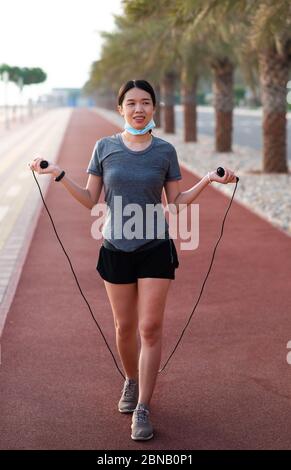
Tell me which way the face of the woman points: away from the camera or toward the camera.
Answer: toward the camera

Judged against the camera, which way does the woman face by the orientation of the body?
toward the camera

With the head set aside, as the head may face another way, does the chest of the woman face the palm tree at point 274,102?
no
